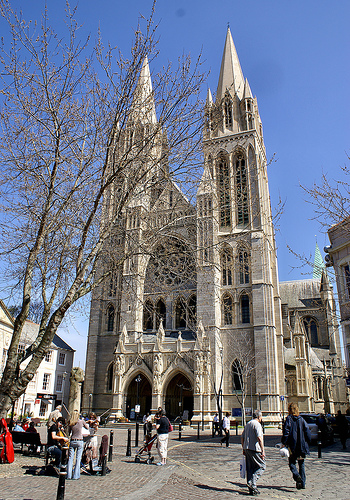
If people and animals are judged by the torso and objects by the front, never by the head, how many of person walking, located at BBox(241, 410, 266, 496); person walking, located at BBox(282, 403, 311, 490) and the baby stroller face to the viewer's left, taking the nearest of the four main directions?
1

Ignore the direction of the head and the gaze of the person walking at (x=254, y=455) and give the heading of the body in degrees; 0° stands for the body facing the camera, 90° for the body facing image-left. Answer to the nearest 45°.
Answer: approximately 225°

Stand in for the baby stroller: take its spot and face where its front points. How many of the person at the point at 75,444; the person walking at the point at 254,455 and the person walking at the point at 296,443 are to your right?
0

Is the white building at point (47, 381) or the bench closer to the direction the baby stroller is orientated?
the bench

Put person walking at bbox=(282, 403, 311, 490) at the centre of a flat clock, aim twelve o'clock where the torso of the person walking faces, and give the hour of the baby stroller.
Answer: The baby stroller is roughly at 10 o'clock from the person walking.

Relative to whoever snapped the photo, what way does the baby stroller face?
facing to the left of the viewer

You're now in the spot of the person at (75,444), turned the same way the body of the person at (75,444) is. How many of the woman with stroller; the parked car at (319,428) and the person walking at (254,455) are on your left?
0

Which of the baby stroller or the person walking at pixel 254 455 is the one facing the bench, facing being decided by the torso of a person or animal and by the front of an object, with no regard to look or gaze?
the baby stroller

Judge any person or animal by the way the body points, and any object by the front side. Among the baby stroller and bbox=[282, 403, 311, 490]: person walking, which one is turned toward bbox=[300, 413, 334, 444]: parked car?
the person walking

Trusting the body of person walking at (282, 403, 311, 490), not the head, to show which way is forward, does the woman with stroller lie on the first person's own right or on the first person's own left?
on the first person's own left

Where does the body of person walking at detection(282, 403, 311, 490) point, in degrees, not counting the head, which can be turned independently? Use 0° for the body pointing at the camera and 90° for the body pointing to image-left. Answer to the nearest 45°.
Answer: approximately 180°

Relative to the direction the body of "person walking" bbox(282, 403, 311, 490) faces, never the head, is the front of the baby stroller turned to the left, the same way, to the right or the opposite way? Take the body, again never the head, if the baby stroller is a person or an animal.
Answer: to the left

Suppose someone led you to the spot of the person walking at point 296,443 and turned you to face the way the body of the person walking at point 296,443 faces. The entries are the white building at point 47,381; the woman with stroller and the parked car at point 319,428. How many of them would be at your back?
0

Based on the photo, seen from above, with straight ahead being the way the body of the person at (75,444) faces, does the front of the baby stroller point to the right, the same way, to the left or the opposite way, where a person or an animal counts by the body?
to the left

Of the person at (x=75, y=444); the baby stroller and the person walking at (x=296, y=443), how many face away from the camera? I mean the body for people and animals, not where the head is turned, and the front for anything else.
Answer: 2

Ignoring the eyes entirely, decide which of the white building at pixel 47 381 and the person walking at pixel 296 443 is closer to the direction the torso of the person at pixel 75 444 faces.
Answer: the white building
